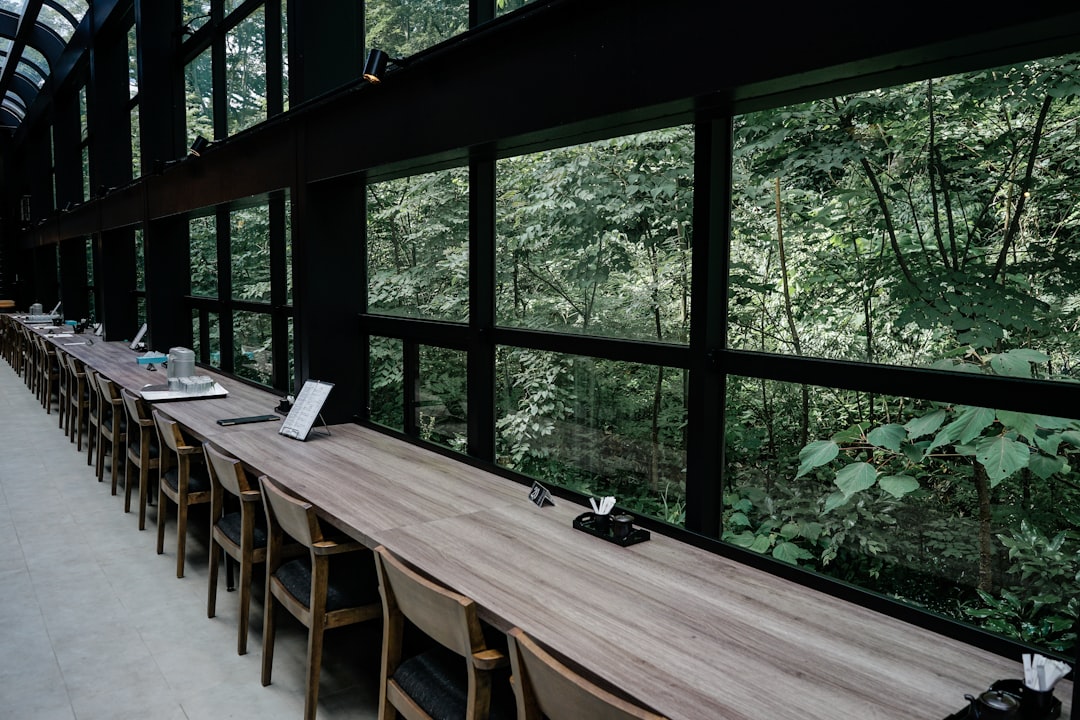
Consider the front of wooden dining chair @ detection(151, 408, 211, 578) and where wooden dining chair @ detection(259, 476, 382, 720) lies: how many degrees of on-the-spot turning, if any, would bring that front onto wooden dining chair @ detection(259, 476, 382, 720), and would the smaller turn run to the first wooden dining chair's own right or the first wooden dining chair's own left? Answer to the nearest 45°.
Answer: approximately 135° to the first wooden dining chair's own right

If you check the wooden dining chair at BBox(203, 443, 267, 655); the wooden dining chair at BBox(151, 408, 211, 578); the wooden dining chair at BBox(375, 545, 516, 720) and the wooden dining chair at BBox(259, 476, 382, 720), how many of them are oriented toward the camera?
0

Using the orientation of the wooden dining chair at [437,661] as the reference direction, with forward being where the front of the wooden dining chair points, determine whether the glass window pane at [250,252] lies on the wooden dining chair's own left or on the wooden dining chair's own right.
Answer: on the wooden dining chair's own left

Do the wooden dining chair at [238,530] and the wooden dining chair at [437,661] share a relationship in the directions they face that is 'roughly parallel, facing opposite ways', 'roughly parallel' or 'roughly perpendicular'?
roughly parallel

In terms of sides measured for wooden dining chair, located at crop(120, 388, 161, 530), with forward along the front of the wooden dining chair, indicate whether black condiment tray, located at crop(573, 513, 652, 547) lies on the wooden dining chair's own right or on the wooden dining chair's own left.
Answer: on the wooden dining chair's own right

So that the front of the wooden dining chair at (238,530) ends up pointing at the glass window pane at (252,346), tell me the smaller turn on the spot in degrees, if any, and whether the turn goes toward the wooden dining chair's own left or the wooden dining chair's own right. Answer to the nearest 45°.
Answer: approximately 45° to the wooden dining chair's own left

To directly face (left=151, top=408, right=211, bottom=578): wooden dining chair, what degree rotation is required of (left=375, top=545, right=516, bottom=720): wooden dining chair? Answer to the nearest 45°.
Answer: approximately 90° to its left

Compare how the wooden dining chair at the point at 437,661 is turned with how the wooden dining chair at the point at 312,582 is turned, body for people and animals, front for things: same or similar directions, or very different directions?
same or similar directions

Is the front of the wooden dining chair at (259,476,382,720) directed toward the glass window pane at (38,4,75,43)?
no

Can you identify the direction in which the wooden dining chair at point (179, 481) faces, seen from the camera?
facing away from the viewer and to the right of the viewer

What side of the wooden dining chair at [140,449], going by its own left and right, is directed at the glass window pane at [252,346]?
front

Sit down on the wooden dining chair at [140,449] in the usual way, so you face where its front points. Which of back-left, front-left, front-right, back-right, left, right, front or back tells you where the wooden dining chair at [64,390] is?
front-left

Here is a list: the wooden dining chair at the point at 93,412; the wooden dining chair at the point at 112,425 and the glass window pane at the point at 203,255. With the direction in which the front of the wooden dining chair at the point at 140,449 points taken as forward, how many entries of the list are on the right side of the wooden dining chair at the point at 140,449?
0

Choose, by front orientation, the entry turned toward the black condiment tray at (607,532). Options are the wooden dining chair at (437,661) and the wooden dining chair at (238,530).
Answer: the wooden dining chair at (437,661)

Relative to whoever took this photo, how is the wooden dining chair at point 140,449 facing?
facing away from the viewer and to the right of the viewer

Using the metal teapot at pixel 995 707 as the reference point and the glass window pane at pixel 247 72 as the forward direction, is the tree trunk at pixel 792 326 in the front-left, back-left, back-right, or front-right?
front-right

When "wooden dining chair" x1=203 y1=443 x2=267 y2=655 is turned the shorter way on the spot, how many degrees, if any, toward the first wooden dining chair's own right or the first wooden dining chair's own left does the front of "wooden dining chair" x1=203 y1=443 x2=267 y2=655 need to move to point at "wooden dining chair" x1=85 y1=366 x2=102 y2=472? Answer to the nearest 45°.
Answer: approximately 45° to the first wooden dining chair's own left

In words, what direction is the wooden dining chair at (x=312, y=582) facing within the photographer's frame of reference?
facing away from the viewer and to the right of the viewer

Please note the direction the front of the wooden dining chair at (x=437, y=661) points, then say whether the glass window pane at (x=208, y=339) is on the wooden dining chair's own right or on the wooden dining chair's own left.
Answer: on the wooden dining chair's own left

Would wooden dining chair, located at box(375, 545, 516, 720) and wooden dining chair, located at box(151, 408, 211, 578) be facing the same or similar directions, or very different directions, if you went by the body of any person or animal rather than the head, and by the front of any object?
same or similar directions
